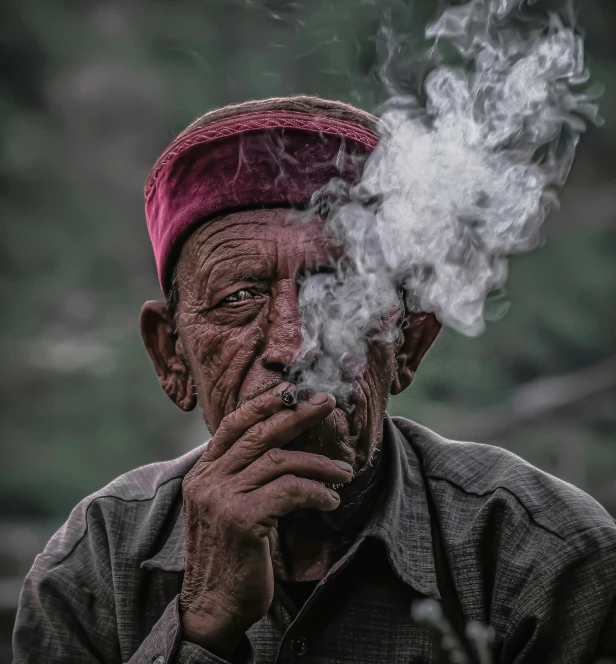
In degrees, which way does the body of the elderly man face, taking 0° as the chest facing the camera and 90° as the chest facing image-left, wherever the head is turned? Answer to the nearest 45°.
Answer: approximately 0°
